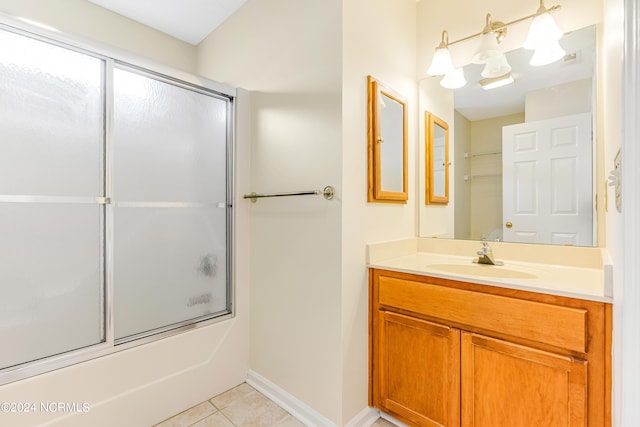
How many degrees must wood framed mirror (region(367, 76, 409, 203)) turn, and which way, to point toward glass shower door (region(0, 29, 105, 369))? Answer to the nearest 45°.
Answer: approximately 90° to its right
